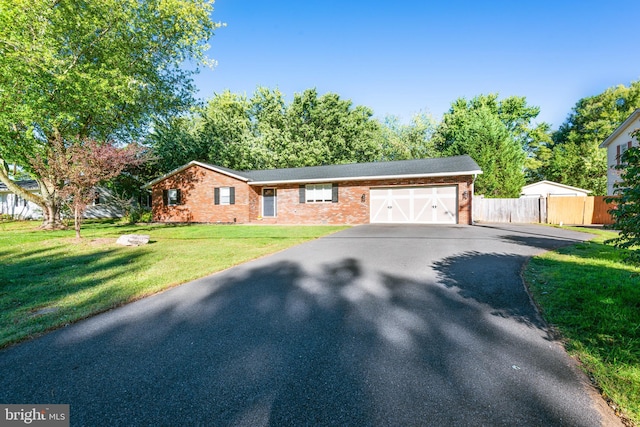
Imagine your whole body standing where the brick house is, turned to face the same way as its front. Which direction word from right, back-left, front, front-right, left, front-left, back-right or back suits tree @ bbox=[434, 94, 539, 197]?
left

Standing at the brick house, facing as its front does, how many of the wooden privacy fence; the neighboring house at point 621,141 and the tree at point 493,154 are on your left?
3

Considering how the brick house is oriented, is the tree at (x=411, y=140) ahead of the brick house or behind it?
behind

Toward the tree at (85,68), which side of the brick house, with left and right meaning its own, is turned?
right

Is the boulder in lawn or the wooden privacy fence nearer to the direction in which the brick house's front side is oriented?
the boulder in lawn

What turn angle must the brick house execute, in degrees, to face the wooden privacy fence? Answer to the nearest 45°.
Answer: approximately 90° to its left

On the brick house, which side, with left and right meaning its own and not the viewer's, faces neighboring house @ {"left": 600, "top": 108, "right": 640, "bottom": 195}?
left

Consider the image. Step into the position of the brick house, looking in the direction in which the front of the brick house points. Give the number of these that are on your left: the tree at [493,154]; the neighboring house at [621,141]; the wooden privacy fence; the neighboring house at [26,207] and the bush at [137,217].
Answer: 3

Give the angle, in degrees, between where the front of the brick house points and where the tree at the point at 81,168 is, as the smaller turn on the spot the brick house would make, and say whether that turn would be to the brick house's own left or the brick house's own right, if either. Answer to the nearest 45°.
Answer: approximately 45° to the brick house's own right

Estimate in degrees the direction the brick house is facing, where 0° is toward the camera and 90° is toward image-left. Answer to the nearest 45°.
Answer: approximately 0°

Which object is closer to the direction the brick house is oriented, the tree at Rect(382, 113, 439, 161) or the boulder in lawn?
the boulder in lawn

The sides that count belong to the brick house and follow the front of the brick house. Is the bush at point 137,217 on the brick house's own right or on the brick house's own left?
on the brick house's own right

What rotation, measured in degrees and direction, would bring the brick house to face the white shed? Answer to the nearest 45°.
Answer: approximately 90° to its left

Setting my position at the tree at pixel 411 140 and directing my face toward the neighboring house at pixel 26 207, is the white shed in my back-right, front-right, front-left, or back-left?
back-left
